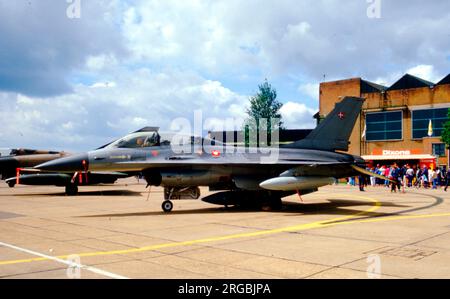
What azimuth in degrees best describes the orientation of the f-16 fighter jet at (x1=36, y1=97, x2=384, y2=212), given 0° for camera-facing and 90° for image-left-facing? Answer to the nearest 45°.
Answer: approximately 90°

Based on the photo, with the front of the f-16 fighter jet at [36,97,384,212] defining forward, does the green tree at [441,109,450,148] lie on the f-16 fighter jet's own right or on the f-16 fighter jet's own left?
on the f-16 fighter jet's own right
